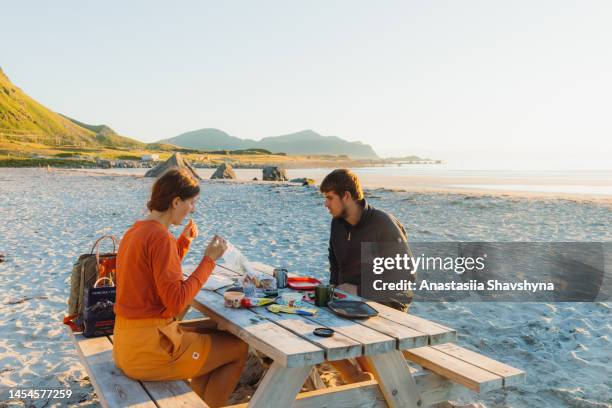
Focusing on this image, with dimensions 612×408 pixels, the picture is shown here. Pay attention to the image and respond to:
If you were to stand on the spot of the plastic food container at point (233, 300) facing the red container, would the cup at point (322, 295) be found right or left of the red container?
right

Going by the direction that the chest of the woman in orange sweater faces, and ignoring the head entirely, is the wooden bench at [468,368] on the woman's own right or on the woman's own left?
on the woman's own right

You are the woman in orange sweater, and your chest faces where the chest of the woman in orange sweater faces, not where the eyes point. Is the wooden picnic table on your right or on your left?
on your right

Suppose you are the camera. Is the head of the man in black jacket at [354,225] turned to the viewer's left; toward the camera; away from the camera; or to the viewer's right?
to the viewer's left

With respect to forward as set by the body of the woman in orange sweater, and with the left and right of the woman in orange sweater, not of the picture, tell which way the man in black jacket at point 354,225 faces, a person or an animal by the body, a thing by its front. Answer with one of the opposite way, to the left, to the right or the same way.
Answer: the opposite way

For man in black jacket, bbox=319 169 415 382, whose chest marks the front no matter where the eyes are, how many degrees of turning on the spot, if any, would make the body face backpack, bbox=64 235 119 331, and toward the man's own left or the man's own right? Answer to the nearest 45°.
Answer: approximately 45° to the man's own right

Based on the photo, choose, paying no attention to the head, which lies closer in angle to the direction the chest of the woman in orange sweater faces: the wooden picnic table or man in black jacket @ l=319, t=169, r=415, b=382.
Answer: the man in black jacket

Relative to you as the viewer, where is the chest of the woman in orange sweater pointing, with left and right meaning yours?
facing away from the viewer and to the right of the viewer

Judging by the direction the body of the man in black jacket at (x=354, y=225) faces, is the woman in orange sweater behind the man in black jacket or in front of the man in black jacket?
in front

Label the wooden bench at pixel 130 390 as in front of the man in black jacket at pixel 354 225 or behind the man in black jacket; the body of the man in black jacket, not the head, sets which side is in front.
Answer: in front

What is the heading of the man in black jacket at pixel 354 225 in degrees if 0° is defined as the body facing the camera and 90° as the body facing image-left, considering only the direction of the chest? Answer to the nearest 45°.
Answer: approximately 45°

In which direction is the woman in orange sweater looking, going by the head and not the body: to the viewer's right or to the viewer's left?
to the viewer's right

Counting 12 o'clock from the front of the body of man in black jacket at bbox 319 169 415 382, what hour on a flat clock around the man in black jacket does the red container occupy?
The red container is roughly at 12 o'clock from the man in black jacket.

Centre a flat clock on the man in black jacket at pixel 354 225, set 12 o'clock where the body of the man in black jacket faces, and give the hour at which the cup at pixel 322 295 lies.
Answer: The cup is roughly at 11 o'clock from the man in black jacket.
